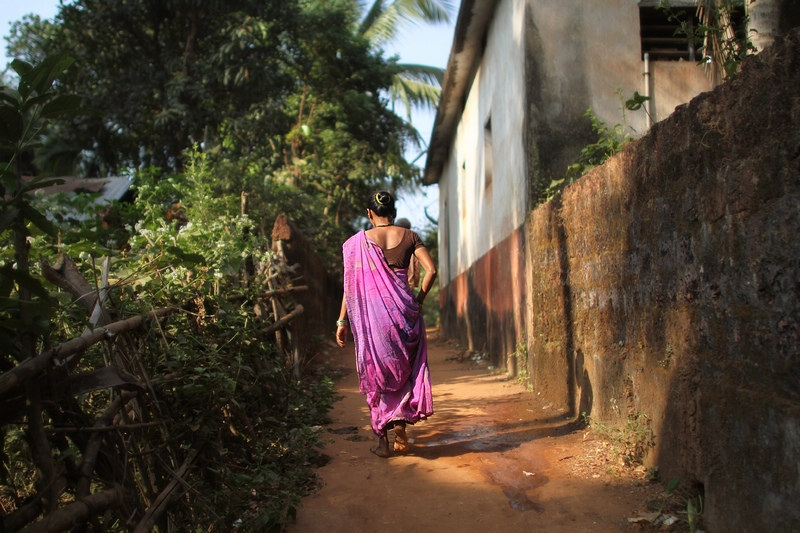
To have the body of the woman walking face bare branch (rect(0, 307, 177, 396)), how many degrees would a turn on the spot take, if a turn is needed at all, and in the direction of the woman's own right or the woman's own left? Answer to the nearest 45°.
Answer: approximately 180°

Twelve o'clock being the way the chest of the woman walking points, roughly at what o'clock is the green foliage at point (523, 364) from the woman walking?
The green foliage is roughly at 1 o'clock from the woman walking.

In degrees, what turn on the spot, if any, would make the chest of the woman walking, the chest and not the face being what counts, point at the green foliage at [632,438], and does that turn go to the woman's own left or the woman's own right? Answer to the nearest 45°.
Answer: approximately 135° to the woman's own right

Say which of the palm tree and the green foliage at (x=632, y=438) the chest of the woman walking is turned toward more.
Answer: the palm tree

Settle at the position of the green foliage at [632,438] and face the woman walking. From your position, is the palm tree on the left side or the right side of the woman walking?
right

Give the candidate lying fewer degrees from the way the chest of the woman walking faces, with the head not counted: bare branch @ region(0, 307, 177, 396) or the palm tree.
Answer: the palm tree

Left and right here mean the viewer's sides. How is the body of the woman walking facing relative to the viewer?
facing away from the viewer

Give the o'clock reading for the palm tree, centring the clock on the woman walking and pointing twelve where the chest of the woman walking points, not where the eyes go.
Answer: The palm tree is roughly at 12 o'clock from the woman walking.
